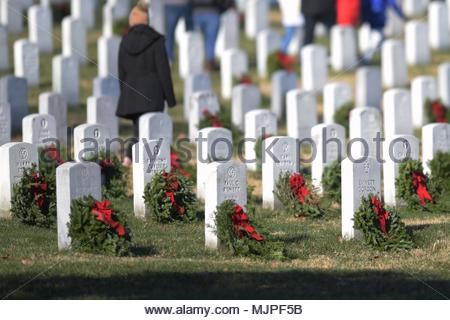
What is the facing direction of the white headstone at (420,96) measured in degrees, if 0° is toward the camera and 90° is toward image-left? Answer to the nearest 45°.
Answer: approximately 315°

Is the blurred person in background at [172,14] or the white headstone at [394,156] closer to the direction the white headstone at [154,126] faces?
the white headstone

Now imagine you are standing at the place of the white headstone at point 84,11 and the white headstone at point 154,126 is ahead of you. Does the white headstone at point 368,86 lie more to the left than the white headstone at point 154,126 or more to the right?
left

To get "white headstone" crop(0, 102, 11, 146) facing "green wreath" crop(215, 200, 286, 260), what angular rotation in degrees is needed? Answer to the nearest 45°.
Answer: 0° — it already faces it

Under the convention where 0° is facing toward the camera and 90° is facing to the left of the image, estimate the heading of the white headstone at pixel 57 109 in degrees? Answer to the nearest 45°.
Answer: approximately 315°

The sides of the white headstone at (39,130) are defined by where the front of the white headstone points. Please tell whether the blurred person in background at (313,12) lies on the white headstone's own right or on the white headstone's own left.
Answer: on the white headstone's own left

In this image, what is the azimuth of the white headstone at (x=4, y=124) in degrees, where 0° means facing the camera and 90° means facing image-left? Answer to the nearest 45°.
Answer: approximately 315°

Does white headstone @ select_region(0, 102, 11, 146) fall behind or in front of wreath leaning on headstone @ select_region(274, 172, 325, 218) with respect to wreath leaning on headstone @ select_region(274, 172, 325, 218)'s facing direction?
behind
